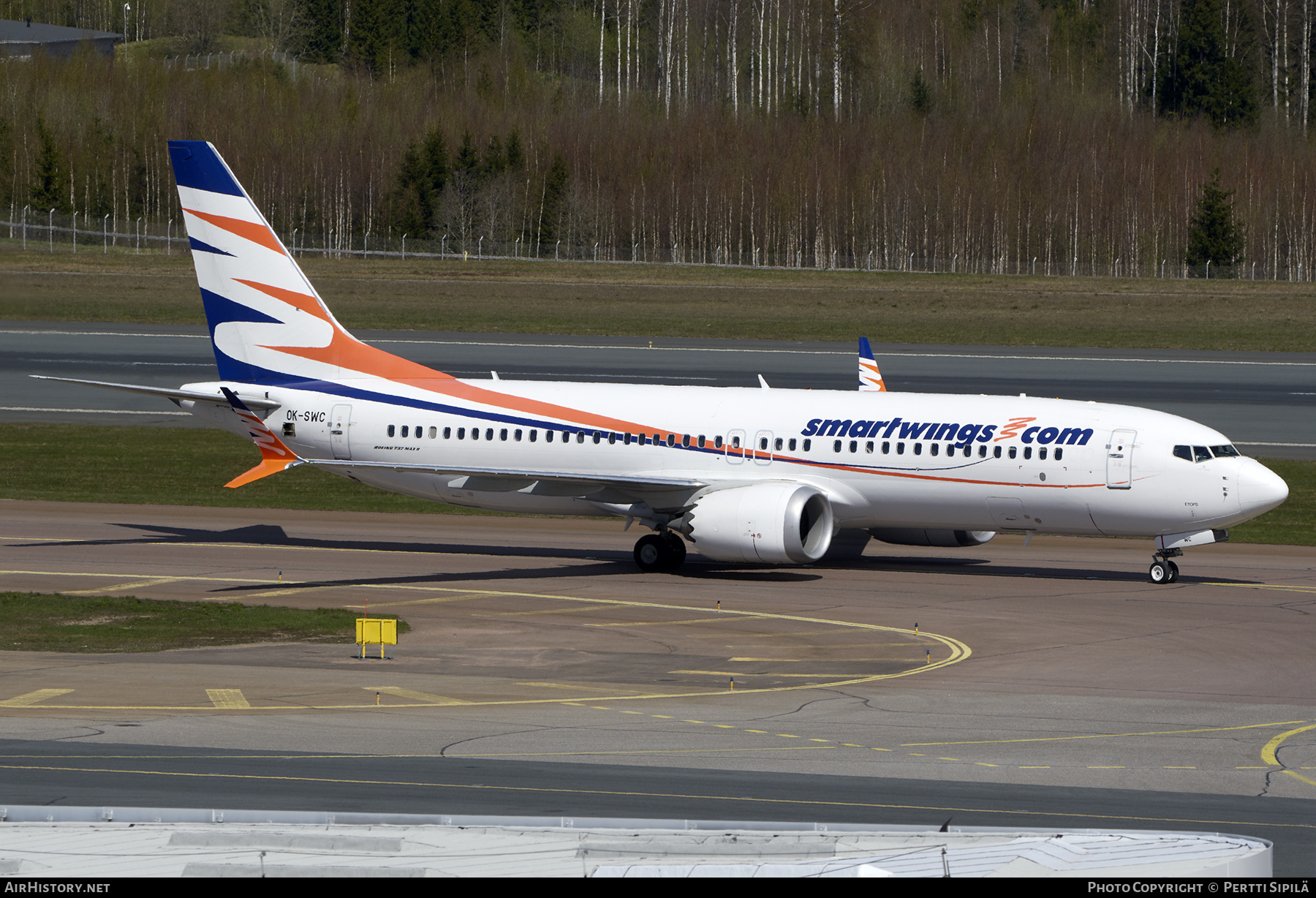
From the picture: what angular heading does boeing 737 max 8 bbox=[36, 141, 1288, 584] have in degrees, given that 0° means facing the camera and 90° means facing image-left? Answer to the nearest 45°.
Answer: approximately 315°

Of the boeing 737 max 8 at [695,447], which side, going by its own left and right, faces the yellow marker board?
right
